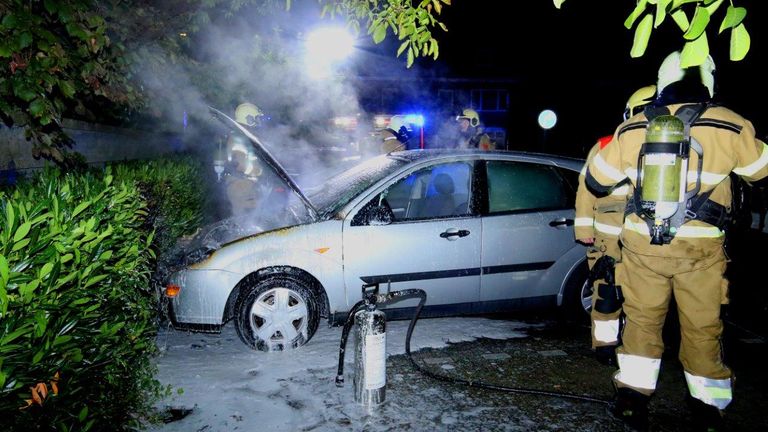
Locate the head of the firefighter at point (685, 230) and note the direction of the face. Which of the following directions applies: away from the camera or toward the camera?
away from the camera

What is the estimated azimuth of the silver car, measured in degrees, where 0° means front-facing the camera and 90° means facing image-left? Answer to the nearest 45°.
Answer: approximately 90°

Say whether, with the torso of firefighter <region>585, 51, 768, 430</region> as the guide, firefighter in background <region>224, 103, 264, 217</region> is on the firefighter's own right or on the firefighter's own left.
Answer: on the firefighter's own left

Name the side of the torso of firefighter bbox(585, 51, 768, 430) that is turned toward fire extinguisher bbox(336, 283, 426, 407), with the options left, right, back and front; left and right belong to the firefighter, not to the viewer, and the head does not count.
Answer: left

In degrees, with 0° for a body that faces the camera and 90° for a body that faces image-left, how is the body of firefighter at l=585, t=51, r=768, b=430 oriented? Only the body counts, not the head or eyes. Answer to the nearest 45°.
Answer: approximately 180°

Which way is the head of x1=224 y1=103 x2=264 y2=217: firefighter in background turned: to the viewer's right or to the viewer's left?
to the viewer's right

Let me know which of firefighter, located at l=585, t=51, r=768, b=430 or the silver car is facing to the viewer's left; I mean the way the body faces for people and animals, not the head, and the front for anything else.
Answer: the silver car

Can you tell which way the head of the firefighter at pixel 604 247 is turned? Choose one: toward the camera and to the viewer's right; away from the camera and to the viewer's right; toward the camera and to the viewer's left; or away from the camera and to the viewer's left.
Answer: away from the camera and to the viewer's left

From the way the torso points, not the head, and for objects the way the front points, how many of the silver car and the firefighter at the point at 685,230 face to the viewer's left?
1

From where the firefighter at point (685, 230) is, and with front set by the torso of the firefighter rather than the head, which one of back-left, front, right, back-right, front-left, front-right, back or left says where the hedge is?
back-left

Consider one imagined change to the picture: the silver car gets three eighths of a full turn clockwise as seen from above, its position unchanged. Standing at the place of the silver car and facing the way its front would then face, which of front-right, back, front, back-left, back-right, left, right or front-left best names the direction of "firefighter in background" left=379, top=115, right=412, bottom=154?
front-left
